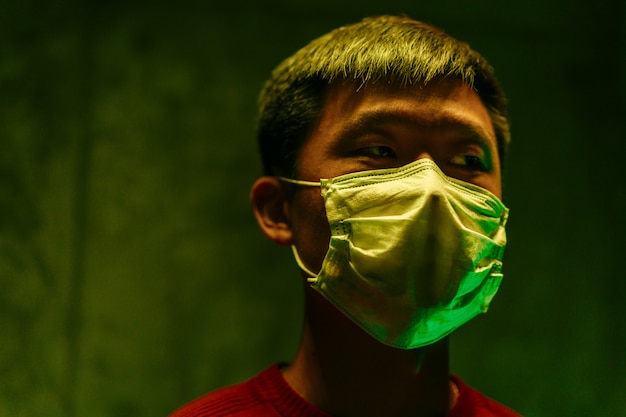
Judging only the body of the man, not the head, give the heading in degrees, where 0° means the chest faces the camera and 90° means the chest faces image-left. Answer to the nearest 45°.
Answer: approximately 315°

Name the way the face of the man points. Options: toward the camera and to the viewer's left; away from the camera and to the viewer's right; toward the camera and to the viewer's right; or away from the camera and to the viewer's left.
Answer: toward the camera and to the viewer's right
